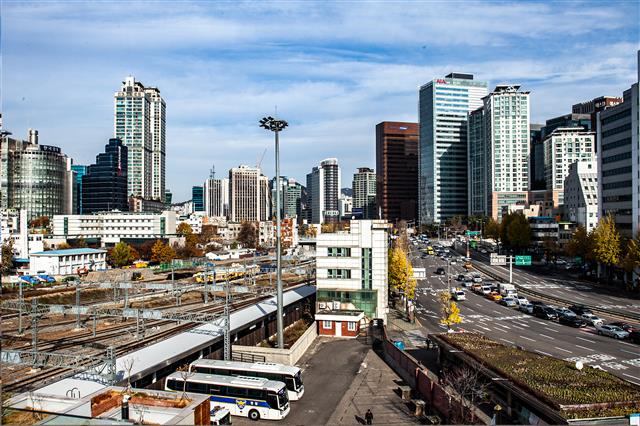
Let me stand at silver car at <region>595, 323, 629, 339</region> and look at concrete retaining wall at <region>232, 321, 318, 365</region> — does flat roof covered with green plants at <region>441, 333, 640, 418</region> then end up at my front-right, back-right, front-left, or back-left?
front-left

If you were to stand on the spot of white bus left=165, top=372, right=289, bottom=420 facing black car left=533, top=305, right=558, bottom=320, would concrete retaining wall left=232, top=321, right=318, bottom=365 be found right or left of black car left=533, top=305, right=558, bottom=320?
left

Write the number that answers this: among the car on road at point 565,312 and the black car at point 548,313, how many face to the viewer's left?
0

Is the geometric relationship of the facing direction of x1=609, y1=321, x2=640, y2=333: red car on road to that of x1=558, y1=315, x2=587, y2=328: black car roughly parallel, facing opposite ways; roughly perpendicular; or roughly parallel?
roughly parallel

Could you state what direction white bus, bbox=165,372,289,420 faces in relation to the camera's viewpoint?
facing the viewer and to the right of the viewer

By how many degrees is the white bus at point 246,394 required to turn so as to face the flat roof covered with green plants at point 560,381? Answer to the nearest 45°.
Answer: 0° — it already faces it

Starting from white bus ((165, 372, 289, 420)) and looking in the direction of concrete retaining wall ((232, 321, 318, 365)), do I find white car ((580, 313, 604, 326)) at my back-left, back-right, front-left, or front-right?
front-right

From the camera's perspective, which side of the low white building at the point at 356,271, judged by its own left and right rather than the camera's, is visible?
front
